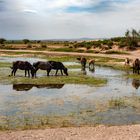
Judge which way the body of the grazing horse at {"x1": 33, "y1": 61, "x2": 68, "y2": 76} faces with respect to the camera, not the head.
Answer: to the viewer's right

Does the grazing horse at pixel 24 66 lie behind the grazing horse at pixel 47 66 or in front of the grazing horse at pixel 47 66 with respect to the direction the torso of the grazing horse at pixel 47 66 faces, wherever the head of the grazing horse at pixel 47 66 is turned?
behind

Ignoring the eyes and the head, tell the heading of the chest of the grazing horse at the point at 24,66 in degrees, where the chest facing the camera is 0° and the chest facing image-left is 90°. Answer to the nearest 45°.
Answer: approximately 270°
